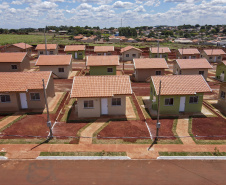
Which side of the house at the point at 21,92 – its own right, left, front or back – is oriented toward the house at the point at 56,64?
back

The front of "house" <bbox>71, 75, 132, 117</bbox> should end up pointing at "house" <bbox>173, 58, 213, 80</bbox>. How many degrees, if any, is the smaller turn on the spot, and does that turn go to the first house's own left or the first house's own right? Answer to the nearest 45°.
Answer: approximately 135° to the first house's own left

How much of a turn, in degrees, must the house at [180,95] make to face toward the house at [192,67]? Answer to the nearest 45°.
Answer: approximately 180°

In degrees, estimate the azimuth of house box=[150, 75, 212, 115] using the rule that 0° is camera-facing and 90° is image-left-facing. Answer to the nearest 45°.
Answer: approximately 0°

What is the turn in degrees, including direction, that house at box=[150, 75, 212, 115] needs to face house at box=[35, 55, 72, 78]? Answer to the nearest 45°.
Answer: approximately 135° to its right

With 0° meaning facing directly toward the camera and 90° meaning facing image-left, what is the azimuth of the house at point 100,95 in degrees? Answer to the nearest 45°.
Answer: approximately 0°

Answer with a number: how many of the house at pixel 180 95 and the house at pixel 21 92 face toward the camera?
2

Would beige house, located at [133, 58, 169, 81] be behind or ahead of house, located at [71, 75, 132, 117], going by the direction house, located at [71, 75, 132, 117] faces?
behind

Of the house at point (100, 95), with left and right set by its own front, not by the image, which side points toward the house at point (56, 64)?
back
